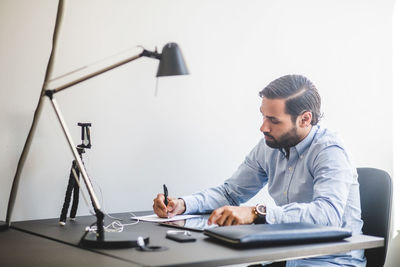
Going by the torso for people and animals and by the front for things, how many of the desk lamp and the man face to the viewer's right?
1

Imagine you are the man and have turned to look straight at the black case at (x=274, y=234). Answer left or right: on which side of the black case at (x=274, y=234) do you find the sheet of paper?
right

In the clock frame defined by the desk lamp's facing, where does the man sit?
The man is roughly at 11 o'clock from the desk lamp.

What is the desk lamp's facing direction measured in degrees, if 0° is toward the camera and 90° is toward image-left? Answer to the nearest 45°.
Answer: approximately 270°

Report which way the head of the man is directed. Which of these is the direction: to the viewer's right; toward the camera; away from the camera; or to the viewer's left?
to the viewer's left

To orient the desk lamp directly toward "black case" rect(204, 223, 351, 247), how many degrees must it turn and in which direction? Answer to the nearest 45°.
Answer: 0° — it already faces it

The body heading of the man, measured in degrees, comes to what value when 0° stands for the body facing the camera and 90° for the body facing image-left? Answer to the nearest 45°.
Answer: approximately 45°

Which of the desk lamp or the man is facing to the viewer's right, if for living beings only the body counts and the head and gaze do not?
the desk lamp

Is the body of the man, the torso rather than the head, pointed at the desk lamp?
yes
